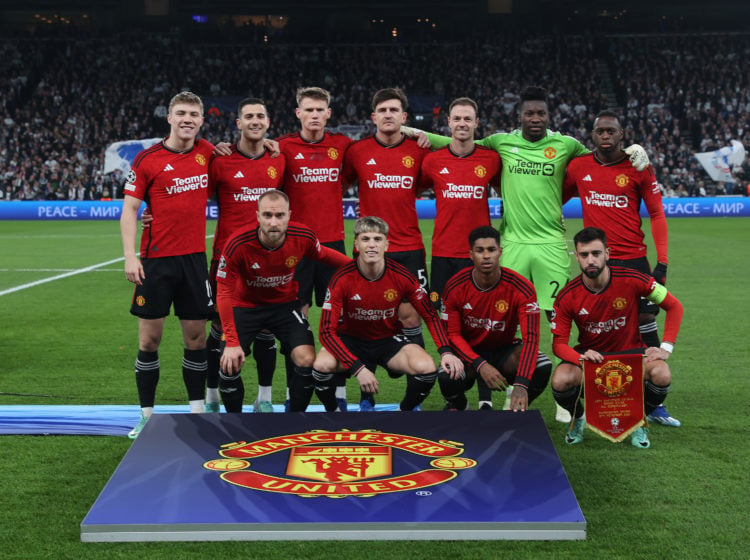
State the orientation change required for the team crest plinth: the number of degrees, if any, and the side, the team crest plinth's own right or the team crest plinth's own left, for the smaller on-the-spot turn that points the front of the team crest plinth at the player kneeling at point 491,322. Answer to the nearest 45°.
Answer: approximately 135° to the team crest plinth's own left

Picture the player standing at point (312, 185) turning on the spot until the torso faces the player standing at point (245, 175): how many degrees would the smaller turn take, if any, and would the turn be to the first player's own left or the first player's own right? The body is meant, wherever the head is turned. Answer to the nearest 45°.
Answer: approximately 90° to the first player's own right

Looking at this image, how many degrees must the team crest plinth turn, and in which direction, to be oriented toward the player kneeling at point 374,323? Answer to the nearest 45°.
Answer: approximately 180°

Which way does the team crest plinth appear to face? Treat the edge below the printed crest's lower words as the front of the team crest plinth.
toward the camera

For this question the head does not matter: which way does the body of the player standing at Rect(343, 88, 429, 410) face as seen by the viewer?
toward the camera

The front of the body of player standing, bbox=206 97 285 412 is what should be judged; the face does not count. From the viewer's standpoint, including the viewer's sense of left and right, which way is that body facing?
facing the viewer

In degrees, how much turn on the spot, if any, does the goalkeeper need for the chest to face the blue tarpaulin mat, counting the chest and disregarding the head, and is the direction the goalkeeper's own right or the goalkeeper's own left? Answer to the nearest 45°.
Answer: approximately 90° to the goalkeeper's own right

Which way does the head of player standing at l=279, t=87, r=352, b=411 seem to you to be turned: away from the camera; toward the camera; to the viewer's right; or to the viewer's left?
toward the camera

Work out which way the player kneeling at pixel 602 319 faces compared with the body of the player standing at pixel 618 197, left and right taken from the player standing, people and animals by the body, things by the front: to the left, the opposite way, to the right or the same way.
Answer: the same way

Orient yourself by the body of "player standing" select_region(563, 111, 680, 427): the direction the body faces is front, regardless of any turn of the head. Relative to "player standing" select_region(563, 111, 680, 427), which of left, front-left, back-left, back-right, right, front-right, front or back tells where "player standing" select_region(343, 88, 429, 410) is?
right

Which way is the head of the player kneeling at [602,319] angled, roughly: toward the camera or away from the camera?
toward the camera

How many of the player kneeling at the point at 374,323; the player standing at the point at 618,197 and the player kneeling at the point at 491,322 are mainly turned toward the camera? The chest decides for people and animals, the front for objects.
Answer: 3

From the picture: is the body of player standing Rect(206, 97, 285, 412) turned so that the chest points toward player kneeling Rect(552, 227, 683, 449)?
no

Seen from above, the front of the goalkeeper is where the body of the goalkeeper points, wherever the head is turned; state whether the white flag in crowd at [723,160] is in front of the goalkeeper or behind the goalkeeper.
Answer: behind

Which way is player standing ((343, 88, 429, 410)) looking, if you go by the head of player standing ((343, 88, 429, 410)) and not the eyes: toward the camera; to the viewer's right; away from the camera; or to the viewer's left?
toward the camera

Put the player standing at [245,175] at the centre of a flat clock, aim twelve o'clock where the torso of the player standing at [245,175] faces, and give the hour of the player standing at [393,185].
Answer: the player standing at [393,185] is roughly at 9 o'clock from the player standing at [245,175].

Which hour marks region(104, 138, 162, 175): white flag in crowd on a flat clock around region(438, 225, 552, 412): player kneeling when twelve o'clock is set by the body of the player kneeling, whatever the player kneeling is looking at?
The white flag in crowd is roughly at 5 o'clock from the player kneeling.

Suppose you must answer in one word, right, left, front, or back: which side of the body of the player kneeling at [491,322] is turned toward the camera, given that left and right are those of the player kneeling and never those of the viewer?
front

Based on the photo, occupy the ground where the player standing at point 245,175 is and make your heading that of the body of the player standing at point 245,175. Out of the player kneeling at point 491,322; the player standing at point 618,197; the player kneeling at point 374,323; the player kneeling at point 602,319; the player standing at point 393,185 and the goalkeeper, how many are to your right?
0

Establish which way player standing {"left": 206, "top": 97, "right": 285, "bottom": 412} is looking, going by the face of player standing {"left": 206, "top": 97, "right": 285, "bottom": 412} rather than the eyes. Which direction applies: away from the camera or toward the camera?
toward the camera

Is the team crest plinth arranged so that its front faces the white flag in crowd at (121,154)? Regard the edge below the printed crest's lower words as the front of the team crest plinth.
no
